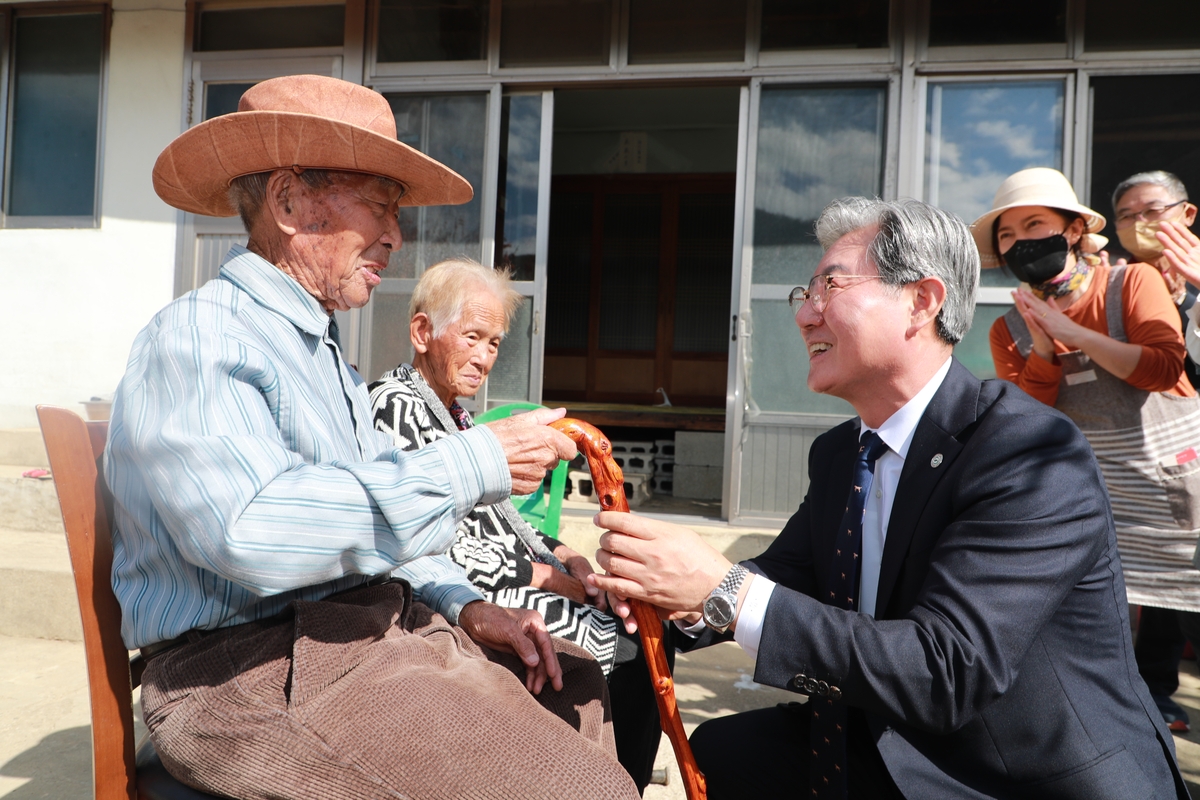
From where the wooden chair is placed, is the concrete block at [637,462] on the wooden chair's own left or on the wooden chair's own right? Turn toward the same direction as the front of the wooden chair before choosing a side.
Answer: on the wooden chair's own left

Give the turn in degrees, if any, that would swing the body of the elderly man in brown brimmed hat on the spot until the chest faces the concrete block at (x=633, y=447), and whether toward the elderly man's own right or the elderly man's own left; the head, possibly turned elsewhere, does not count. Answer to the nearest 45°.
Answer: approximately 45° to the elderly man's own left

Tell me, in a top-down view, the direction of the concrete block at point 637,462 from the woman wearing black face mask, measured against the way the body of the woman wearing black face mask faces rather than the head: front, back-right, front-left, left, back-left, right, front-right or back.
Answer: right

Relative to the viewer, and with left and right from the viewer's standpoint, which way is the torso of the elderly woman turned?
facing the viewer and to the right of the viewer

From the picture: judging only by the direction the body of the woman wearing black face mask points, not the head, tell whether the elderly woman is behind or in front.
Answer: in front

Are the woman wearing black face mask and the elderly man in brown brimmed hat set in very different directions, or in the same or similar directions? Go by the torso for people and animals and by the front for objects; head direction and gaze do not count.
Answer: very different directions

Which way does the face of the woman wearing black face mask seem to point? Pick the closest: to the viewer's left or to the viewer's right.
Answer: to the viewer's left

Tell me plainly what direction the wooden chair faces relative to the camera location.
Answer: facing to the right of the viewer

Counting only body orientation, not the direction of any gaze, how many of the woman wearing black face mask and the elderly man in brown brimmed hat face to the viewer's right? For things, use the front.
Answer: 1

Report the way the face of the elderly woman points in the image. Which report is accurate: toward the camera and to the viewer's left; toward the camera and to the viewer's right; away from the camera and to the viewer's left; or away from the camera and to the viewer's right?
toward the camera and to the viewer's right

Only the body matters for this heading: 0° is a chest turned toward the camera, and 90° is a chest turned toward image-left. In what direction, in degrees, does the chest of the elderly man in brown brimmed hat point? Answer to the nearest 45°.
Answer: approximately 270°

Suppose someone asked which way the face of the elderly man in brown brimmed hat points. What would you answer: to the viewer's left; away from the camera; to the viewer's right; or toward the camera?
to the viewer's right

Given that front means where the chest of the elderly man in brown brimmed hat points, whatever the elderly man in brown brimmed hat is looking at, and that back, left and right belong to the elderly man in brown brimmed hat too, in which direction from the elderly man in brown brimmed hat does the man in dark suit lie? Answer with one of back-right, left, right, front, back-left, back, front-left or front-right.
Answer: front

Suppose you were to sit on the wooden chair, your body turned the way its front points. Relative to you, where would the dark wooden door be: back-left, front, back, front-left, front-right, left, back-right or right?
front-left

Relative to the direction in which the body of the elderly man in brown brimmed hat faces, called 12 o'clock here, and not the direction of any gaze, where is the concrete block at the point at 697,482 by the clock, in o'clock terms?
The concrete block is roughly at 10 o'clock from the elderly man in brown brimmed hat.

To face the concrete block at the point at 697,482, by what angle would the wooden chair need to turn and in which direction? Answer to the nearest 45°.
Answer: approximately 45° to its left

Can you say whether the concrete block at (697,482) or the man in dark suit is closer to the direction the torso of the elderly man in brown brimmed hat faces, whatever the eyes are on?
the man in dark suit

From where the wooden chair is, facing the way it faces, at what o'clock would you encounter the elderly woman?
The elderly woman is roughly at 11 o'clock from the wooden chair.
